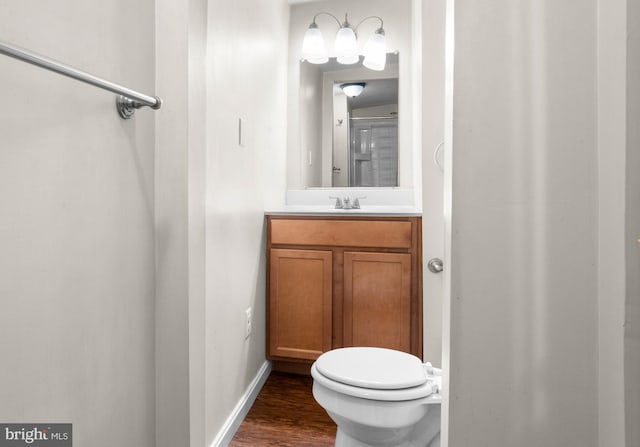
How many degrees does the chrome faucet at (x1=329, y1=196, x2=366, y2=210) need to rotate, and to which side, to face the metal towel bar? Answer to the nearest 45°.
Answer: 0° — it already faces it

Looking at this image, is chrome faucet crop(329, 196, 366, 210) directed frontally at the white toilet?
yes

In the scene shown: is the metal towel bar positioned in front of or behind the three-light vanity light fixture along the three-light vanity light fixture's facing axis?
in front

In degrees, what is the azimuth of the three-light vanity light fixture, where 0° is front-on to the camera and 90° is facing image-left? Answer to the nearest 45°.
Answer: approximately 0°

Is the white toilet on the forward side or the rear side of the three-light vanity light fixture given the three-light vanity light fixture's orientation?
on the forward side
